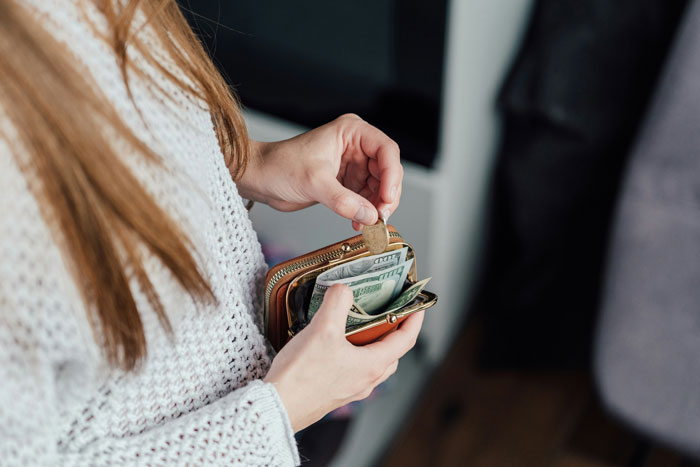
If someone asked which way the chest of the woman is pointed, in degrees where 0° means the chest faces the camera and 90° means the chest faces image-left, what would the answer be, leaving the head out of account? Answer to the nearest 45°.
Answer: approximately 270°
